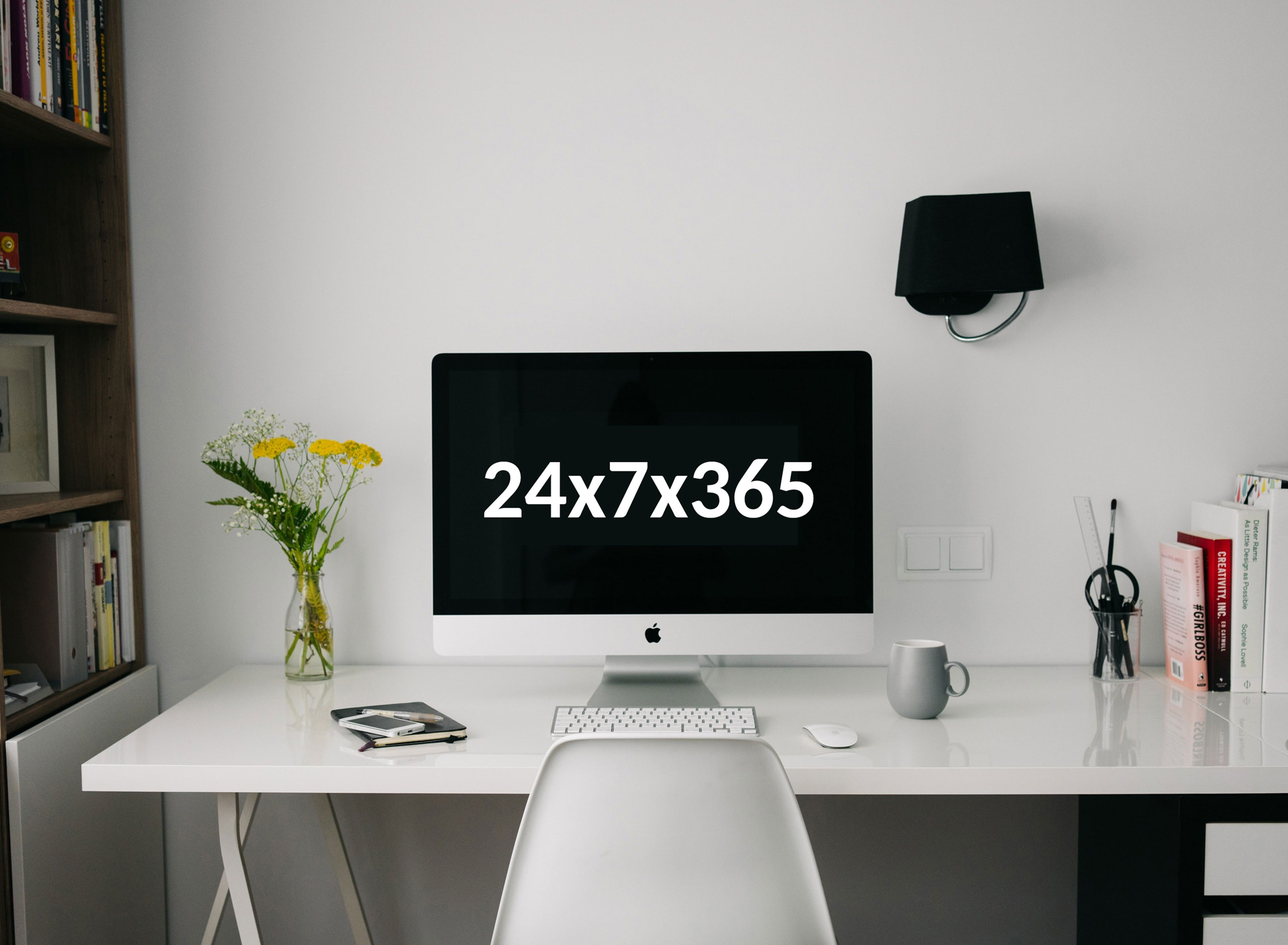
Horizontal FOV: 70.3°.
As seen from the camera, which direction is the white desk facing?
toward the camera

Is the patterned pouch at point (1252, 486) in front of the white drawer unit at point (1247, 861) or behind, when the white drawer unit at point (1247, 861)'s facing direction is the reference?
behind

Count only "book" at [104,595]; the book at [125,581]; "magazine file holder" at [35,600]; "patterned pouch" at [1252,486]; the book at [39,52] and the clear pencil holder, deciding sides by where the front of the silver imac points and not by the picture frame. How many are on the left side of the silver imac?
2

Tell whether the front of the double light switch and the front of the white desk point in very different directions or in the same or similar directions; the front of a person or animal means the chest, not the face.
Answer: same or similar directions

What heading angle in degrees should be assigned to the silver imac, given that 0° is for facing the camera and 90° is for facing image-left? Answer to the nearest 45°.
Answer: approximately 0°

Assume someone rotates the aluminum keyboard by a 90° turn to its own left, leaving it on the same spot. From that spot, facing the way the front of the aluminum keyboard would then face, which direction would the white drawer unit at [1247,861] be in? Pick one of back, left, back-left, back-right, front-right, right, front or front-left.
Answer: front

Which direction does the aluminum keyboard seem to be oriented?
toward the camera

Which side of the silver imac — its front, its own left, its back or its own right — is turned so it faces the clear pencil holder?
left

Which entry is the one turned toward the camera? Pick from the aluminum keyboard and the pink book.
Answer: the aluminum keyboard

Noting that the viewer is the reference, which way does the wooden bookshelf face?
facing the viewer and to the right of the viewer

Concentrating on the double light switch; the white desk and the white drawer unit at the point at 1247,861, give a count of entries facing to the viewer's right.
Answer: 0

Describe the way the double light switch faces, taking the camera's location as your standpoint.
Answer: facing the viewer

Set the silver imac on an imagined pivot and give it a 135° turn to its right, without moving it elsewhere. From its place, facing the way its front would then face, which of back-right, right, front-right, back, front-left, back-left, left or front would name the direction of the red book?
back-right
